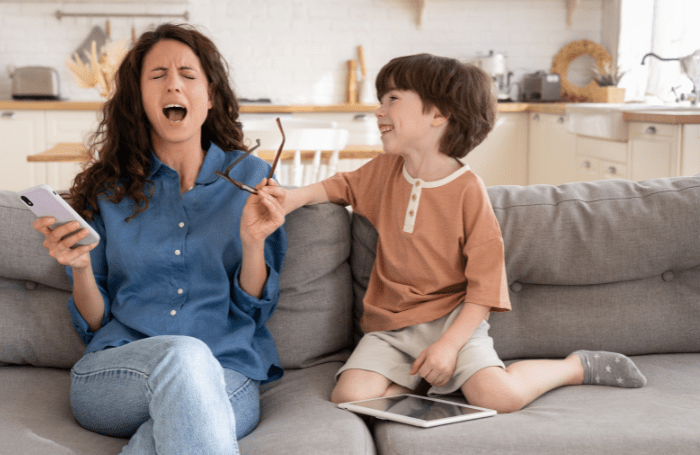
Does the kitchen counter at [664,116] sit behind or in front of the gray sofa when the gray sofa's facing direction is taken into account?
behind

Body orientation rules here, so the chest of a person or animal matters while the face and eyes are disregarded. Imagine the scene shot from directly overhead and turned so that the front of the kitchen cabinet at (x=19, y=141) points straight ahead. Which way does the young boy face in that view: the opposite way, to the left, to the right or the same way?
to the right

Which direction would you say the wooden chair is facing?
away from the camera

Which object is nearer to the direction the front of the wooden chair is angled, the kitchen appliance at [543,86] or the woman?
the kitchen appliance

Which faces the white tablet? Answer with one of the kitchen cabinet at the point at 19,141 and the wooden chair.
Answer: the kitchen cabinet

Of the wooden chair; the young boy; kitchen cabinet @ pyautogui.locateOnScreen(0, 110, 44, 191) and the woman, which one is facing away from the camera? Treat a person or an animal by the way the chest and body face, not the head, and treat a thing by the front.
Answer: the wooden chair

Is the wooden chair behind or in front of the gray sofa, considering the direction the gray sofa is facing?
behind

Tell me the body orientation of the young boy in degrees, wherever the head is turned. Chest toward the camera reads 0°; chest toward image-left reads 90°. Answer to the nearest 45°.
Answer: approximately 45°

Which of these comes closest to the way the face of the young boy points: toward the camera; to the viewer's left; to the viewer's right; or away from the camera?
to the viewer's left

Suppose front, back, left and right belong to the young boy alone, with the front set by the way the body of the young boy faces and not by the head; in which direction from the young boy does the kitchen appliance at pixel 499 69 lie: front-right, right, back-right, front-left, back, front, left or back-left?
back-right

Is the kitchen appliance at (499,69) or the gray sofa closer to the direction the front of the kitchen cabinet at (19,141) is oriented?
the gray sofa
